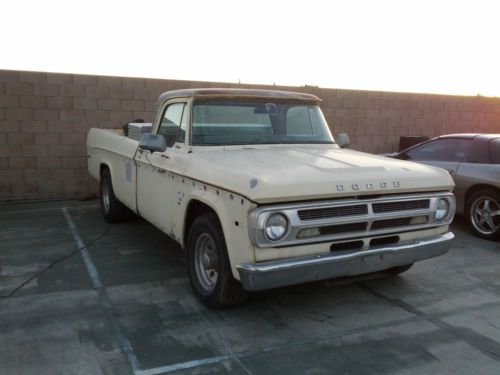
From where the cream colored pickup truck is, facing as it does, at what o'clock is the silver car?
The silver car is roughly at 9 o'clock from the cream colored pickup truck.

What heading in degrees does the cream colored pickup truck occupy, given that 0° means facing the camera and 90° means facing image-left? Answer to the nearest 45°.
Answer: approximately 315°
